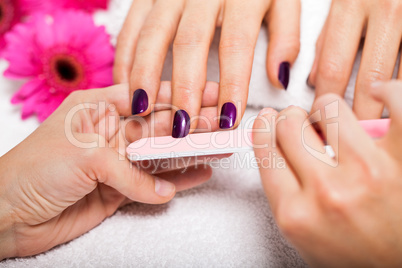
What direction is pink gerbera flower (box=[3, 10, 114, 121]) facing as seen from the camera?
toward the camera
